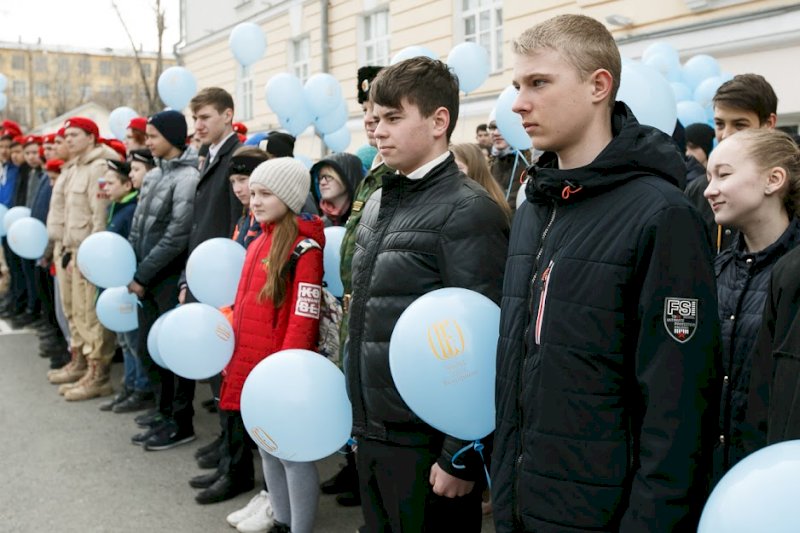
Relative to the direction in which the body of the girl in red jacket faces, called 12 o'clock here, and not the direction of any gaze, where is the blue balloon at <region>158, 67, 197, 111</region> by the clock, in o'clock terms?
The blue balloon is roughly at 4 o'clock from the girl in red jacket.

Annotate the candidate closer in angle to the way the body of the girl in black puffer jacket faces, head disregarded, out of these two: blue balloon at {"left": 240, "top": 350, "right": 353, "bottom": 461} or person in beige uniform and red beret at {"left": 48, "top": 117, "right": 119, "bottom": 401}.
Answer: the blue balloon

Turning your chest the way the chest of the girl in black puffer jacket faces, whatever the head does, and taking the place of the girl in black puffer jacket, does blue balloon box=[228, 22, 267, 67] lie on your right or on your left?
on your right

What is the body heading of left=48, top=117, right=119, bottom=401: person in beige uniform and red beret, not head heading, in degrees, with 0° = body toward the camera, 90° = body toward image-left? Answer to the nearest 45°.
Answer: approximately 45°

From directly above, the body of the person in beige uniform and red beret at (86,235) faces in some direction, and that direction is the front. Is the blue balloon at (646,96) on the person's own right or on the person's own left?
on the person's own left

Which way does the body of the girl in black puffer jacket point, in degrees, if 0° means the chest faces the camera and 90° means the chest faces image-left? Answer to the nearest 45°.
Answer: approximately 45°

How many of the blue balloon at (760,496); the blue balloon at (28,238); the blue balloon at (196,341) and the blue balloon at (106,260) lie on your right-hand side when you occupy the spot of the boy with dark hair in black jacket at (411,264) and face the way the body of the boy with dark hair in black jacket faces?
3

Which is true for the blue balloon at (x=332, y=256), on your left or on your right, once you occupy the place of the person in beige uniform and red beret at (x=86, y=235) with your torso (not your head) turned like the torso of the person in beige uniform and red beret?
on your left

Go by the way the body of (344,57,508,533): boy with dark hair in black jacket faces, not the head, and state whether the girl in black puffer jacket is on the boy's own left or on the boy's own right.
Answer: on the boy's own left
